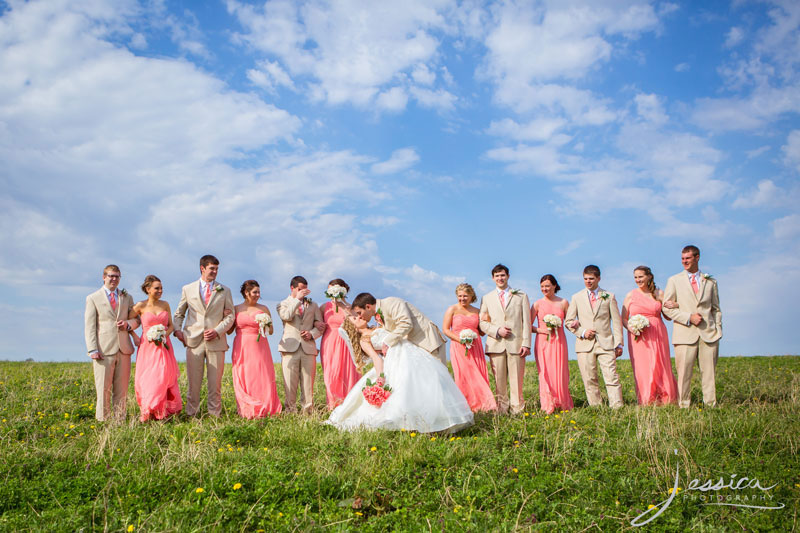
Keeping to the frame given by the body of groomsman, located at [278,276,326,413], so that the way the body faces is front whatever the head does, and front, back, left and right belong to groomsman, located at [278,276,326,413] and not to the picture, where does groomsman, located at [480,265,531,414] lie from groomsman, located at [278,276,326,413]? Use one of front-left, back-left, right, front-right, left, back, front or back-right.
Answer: left

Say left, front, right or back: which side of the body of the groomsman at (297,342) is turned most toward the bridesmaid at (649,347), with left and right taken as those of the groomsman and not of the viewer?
left

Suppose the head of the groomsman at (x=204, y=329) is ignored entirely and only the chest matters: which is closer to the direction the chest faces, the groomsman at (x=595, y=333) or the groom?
the groom

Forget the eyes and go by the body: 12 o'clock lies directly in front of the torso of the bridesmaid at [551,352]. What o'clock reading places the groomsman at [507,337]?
The groomsman is roughly at 2 o'clock from the bridesmaid.

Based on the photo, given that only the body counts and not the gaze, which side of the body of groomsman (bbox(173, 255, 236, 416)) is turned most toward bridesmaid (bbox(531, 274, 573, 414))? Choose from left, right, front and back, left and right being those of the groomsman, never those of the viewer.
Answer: left

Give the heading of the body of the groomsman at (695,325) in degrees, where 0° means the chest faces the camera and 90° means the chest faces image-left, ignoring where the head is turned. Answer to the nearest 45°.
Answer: approximately 0°

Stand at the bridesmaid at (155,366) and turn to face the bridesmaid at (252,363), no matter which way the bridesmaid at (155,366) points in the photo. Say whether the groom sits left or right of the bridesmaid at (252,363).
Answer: right

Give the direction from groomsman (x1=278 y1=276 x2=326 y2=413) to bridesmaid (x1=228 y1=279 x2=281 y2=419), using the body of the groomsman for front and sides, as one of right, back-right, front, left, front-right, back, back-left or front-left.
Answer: right
